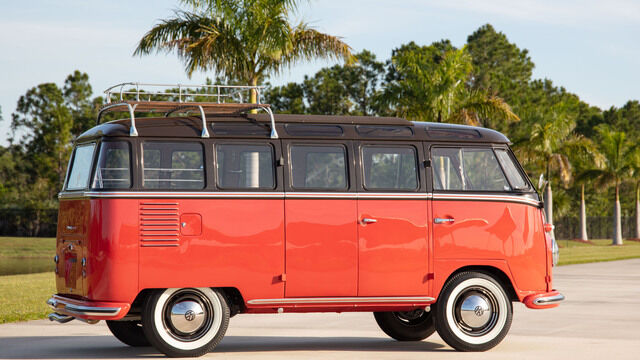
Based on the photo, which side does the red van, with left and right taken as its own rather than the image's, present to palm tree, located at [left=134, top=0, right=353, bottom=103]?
left

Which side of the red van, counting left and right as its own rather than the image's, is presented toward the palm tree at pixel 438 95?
left

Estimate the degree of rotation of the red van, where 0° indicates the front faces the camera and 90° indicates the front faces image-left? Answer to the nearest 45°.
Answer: approximately 270°

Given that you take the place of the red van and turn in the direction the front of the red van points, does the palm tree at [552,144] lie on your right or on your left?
on your left
